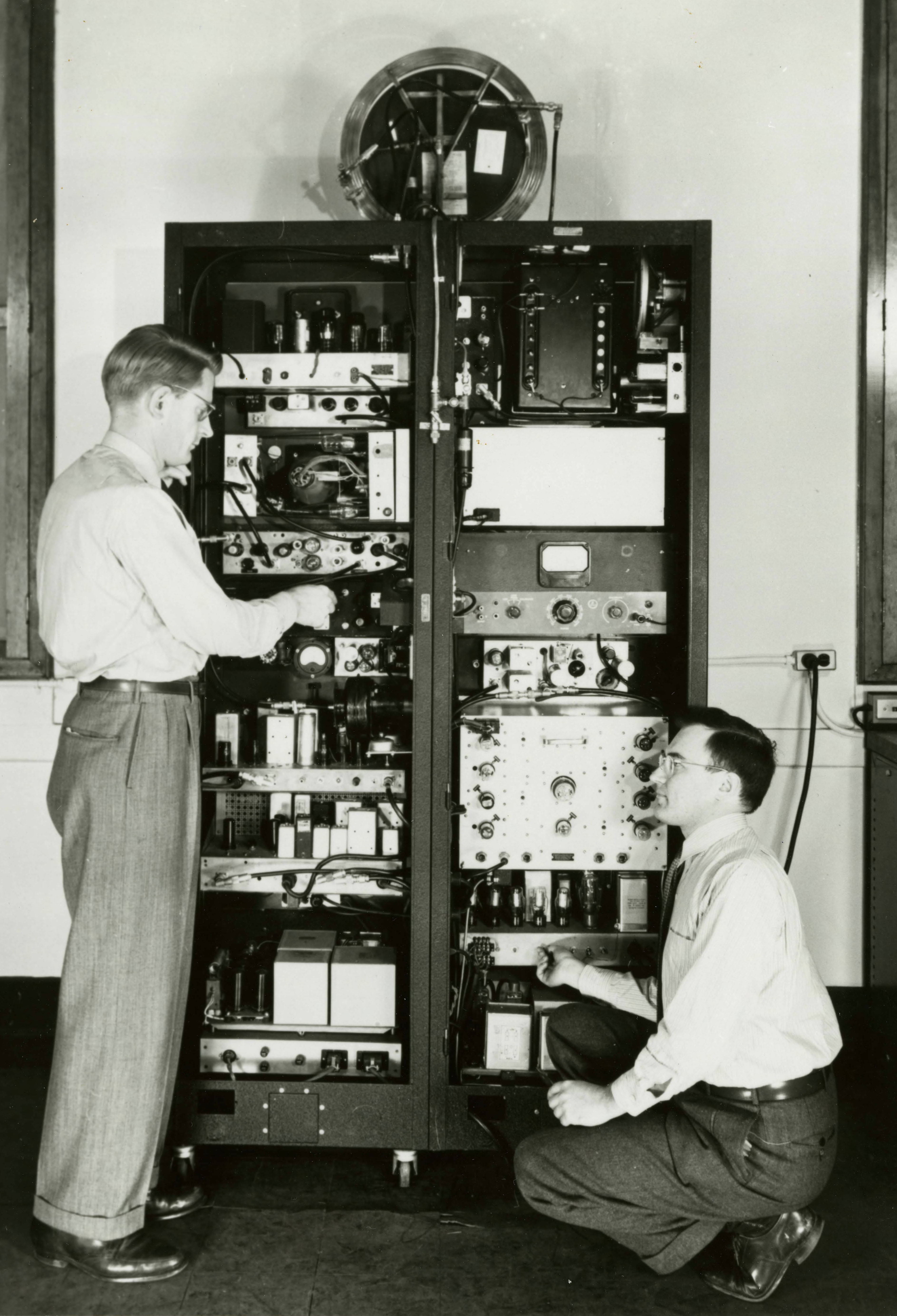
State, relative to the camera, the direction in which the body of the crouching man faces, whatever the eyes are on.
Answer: to the viewer's left

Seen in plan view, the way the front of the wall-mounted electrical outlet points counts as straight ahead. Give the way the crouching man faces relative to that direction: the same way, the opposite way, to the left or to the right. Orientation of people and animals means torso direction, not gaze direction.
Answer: to the right

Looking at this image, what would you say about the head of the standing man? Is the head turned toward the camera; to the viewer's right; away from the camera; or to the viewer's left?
to the viewer's right

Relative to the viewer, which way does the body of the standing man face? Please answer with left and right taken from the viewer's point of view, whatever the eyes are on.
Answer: facing to the right of the viewer

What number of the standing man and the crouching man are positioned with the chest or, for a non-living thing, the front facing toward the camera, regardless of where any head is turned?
0

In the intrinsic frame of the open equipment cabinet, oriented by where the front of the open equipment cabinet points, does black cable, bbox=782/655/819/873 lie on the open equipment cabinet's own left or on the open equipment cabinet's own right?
on the open equipment cabinet's own left

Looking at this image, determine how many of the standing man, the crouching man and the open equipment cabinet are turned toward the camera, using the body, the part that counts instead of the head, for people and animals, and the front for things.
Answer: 1

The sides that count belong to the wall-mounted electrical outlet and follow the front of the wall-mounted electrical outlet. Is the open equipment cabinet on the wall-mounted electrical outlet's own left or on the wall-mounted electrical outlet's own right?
on the wall-mounted electrical outlet's own right

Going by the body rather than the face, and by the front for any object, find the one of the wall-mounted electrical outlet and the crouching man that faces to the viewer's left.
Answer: the crouching man

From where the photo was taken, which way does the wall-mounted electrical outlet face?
toward the camera

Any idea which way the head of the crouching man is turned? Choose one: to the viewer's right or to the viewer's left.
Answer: to the viewer's left

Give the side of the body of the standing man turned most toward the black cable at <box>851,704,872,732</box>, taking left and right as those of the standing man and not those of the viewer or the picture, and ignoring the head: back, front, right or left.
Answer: front

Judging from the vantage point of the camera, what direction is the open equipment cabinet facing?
facing the viewer

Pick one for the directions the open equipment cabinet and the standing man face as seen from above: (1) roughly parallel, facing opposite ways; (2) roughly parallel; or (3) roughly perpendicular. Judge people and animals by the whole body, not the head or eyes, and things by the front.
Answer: roughly perpendicular

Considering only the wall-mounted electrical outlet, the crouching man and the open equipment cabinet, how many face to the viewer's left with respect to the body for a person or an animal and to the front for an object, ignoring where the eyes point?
1

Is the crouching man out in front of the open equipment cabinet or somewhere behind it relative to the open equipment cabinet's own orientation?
in front

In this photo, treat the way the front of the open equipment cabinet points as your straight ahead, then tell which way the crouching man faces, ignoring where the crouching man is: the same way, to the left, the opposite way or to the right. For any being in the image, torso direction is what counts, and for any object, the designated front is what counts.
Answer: to the right
